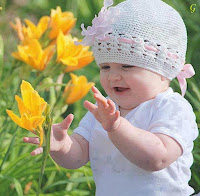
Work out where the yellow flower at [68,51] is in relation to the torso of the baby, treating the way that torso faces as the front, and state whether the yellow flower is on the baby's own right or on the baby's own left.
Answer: on the baby's own right

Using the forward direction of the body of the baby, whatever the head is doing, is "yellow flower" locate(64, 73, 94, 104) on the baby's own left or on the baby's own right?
on the baby's own right

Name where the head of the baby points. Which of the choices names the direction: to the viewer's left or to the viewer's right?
to the viewer's left

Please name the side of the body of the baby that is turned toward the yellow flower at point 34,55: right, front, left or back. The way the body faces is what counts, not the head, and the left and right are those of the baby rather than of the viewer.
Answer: right

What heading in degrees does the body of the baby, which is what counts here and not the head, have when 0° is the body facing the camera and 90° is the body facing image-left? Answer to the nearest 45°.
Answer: approximately 45°
